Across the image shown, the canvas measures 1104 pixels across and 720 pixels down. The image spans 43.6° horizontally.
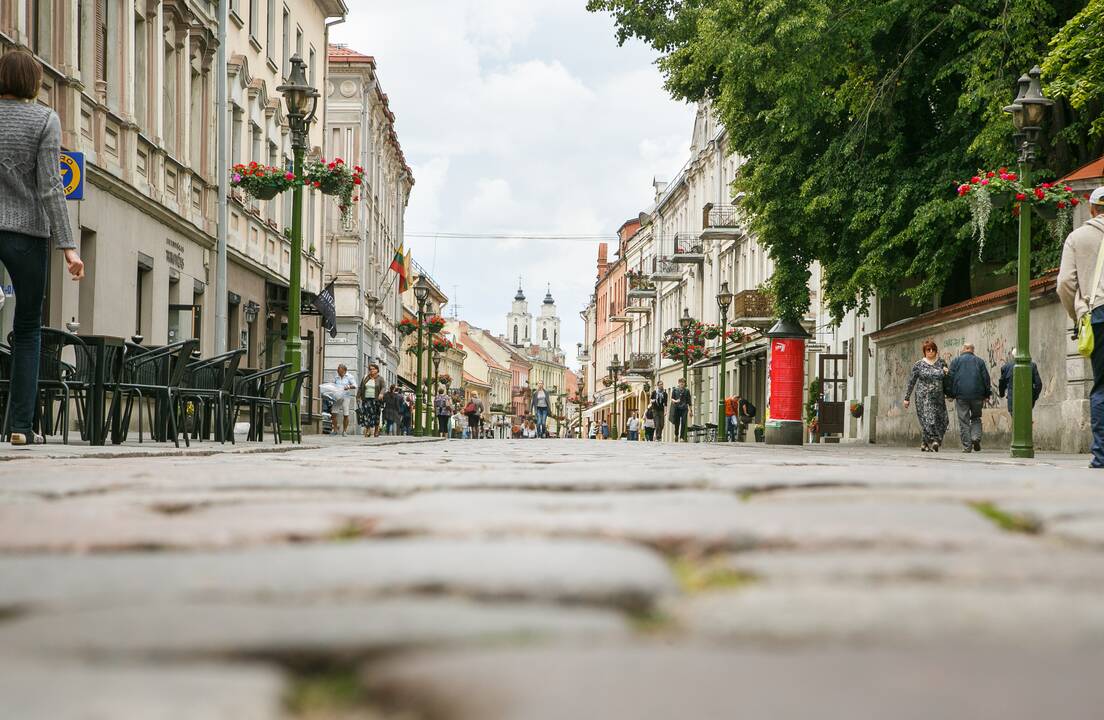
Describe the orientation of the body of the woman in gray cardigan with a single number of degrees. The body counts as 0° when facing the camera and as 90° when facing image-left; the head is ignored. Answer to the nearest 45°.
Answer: approximately 180°

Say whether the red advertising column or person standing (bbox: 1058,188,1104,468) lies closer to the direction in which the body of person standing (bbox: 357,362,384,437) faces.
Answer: the person standing

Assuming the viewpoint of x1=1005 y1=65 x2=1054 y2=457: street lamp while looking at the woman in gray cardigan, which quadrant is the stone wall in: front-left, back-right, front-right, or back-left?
back-right

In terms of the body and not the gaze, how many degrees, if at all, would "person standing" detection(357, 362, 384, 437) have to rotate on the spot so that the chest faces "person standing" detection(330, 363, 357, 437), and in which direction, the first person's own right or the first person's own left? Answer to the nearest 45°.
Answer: approximately 45° to the first person's own right

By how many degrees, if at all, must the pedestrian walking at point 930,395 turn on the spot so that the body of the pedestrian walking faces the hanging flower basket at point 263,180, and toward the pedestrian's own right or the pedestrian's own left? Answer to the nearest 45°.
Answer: approximately 90° to the pedestrian's own right

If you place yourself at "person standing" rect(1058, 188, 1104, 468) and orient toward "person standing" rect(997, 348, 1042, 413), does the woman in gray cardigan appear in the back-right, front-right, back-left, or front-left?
back-left

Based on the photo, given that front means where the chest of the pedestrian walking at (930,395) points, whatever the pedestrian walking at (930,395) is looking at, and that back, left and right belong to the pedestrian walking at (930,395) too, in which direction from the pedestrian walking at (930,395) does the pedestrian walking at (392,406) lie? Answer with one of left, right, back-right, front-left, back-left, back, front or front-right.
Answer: back-right

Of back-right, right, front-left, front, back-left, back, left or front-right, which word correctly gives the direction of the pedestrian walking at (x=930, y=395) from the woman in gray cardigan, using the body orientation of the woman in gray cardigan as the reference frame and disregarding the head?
front-right
